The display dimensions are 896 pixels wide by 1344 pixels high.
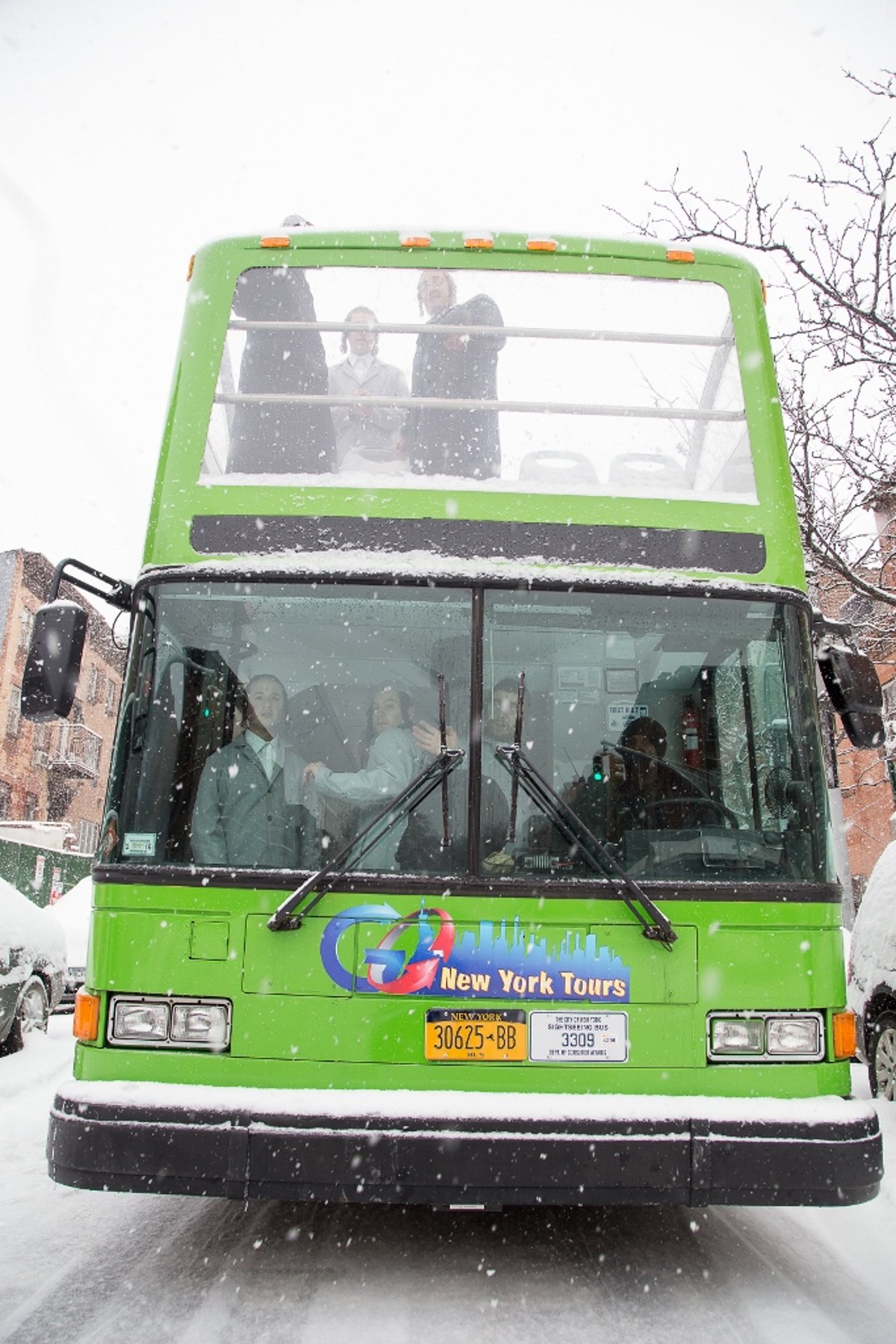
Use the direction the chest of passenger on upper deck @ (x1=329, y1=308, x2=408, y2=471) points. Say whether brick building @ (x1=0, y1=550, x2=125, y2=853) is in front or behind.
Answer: behind

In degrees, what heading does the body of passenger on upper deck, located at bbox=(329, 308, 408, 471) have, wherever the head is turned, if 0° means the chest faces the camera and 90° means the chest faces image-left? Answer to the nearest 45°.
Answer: approximately 0°

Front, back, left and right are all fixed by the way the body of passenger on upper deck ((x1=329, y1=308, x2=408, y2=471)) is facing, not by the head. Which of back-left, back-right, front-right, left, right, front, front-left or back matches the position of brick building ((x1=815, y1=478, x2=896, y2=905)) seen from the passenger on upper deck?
back-left

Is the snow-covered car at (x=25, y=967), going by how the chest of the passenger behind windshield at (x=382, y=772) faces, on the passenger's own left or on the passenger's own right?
on the passenger's own right

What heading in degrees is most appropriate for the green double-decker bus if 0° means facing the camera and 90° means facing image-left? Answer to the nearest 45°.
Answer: approximately 0°

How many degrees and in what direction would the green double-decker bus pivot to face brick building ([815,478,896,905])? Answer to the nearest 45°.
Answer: approximately 135° to its left

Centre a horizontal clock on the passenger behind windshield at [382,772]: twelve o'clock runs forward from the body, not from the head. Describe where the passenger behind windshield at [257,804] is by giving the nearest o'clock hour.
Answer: the passenger behind windshield at [257,804] is roughly at 2 o'clock from the passenger behind windshield at [382,772].
